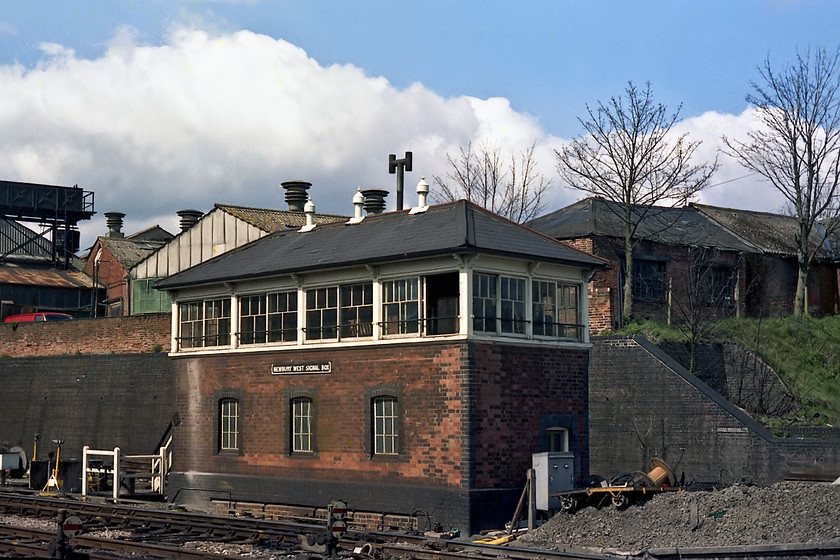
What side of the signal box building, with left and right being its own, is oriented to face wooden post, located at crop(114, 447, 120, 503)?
right

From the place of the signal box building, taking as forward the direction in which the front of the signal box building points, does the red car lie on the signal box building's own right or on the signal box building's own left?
on the signal box building's own right

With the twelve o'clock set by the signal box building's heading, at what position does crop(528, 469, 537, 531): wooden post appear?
The wooden post is roughly at 9 o'clock from the signal box building.

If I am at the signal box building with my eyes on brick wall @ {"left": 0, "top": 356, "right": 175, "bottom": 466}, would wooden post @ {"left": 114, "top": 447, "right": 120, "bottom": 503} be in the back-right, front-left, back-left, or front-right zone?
front-left

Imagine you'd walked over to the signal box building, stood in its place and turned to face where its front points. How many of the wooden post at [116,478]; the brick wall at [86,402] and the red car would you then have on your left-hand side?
0

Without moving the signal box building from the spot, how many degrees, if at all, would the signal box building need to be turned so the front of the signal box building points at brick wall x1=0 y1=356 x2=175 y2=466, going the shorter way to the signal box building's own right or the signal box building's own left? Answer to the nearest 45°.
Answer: approximately 90° to the signal box building's own right

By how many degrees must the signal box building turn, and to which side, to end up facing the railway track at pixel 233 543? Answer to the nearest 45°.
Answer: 0° — it already faces it

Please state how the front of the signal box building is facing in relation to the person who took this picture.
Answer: facing the viewer and to the left of the viewer
